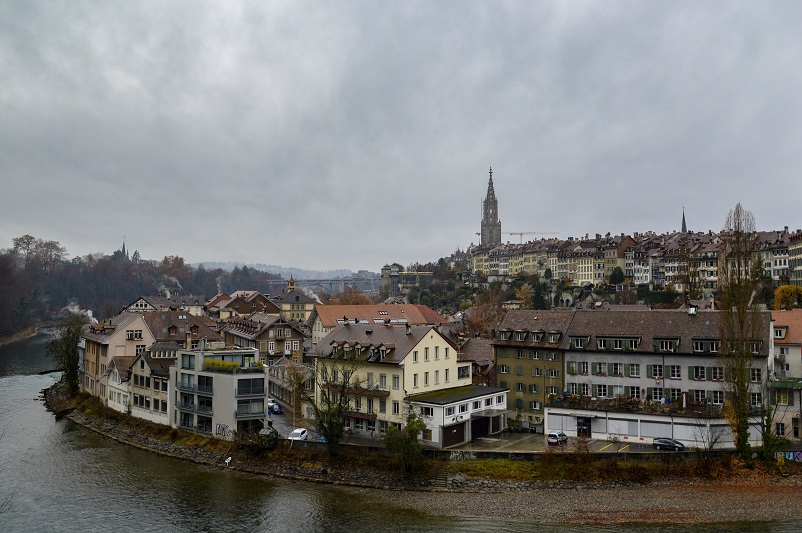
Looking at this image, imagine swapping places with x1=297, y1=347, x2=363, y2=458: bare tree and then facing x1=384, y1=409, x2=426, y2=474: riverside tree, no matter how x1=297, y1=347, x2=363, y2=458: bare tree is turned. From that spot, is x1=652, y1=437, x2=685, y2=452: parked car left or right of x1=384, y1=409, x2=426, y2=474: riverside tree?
left

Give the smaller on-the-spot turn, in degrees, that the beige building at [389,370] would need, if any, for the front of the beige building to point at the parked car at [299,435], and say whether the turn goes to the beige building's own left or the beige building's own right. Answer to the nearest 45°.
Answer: approximately 45° to the beige building's own right

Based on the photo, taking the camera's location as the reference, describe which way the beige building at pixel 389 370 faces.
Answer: facing the viewer and to the left of the viewer

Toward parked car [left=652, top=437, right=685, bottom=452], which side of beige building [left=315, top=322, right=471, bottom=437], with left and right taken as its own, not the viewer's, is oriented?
left

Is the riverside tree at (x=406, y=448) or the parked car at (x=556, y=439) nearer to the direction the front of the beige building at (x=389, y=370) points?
the riverside tree

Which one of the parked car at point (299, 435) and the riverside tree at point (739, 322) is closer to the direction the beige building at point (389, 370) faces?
the parked car

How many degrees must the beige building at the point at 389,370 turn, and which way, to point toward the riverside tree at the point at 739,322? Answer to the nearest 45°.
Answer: approximately 135° to its left

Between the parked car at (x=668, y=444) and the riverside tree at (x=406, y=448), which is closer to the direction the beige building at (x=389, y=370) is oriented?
the riverside tree

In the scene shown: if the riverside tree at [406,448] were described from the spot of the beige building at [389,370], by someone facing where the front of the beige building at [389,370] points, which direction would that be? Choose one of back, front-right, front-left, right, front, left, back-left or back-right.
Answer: front-left

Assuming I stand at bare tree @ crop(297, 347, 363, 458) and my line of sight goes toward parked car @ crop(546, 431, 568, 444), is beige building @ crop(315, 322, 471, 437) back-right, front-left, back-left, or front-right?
front-left
